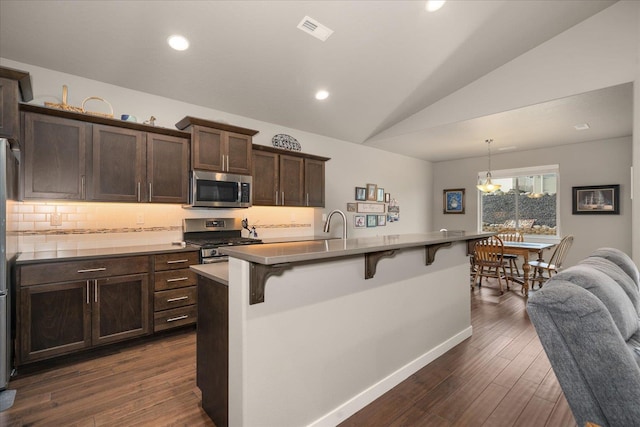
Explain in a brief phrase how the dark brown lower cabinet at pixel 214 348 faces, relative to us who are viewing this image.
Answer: facing away from the viewer and to the left of the viewer

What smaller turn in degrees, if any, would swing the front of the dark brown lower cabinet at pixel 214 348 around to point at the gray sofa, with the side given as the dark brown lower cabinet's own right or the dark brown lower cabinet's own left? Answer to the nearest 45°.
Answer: approximately 180°

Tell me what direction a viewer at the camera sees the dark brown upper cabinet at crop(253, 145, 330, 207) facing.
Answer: facing the viewer and to the right of the viewer

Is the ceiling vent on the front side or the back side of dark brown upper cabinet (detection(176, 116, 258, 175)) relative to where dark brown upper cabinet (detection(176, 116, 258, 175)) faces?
on the front side

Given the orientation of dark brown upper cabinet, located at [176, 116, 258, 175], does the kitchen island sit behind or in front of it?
in front

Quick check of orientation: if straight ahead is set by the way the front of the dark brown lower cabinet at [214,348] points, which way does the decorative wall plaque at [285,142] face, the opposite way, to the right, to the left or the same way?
the opposite way

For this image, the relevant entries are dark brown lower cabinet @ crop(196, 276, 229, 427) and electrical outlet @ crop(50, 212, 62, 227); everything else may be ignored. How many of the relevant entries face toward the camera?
1

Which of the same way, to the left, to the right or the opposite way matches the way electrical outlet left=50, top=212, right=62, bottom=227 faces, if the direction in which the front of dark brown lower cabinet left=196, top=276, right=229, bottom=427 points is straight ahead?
the opposite way

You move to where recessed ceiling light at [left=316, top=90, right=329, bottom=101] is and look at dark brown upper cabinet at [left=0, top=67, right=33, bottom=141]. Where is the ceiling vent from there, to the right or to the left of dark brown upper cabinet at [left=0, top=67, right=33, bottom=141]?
left

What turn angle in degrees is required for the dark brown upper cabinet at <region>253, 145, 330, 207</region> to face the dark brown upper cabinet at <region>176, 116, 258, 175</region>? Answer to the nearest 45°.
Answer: approximately 90° to its right

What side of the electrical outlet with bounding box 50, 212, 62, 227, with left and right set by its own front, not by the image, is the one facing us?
front

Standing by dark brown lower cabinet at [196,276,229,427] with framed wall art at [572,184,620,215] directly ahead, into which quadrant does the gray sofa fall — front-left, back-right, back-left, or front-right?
front-right

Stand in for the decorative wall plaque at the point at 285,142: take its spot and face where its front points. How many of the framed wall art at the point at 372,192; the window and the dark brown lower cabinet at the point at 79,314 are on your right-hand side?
1

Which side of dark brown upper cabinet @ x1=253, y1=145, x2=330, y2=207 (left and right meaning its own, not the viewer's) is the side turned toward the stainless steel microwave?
right

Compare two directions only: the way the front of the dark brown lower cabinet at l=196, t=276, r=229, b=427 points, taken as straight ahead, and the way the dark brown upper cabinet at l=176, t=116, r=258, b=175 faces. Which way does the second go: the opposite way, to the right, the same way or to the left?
the opposite way

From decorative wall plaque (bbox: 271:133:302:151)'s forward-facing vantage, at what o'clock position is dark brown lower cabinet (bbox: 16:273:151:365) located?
The dark brown lower cabinet is roughly at 3 o'clock from the decorative wall plaque.
